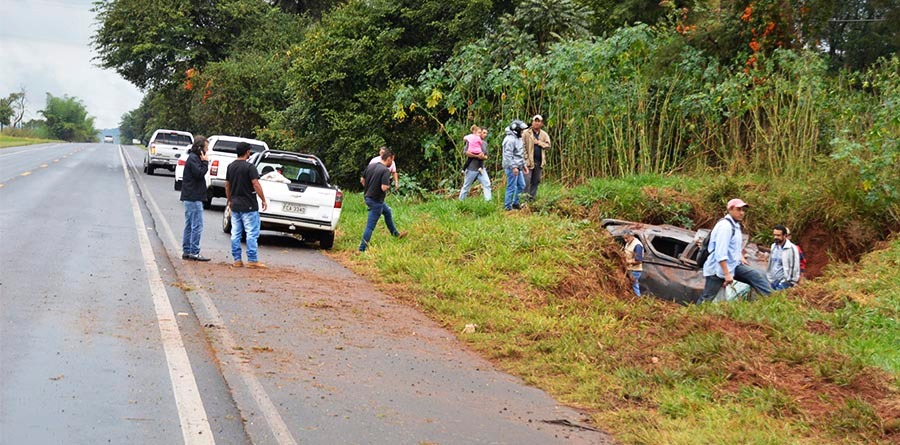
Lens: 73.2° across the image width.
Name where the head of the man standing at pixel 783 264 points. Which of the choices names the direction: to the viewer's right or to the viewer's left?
to the viewer's left

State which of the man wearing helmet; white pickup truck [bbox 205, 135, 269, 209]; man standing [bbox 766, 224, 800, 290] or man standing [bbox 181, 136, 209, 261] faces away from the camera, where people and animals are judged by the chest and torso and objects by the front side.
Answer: the white pickup truck

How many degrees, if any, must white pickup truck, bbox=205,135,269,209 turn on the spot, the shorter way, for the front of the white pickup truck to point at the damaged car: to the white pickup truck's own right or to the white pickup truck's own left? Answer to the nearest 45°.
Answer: approximately 135° to the white pickup truck's own right

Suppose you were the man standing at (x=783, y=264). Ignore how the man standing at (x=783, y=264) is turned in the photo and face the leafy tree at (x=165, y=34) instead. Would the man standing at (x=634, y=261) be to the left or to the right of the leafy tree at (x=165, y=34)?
left

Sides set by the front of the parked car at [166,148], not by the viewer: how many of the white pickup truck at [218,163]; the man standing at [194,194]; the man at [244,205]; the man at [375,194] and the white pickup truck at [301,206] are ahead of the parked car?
0

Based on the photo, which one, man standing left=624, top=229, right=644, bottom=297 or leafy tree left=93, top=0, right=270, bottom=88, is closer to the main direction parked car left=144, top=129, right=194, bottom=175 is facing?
the leafy tree

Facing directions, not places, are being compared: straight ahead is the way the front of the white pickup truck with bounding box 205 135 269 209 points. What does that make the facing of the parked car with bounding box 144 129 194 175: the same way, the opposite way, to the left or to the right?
the same way

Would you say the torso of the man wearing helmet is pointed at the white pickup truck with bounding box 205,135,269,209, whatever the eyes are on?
no

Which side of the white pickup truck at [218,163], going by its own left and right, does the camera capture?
back

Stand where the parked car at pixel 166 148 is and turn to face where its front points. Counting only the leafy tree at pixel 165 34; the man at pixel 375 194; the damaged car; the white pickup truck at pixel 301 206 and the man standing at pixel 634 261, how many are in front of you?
1

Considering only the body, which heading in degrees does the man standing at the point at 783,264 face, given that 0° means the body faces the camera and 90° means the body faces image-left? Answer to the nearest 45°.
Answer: approximately 45°

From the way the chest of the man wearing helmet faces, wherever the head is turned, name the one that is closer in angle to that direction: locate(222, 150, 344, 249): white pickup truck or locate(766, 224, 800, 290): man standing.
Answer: the man standing

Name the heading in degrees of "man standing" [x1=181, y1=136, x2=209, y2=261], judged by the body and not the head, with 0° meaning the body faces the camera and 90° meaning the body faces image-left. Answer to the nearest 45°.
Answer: approximately 270°
